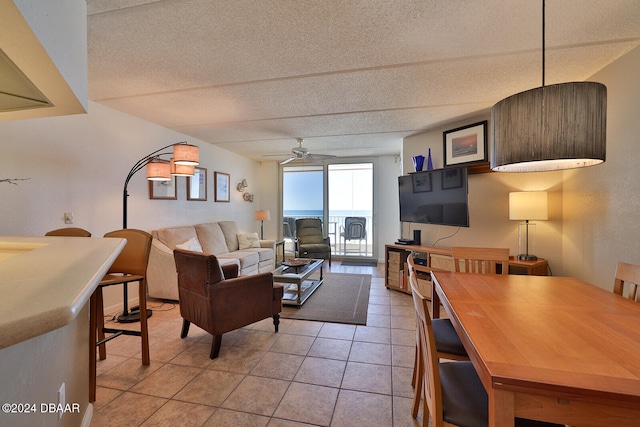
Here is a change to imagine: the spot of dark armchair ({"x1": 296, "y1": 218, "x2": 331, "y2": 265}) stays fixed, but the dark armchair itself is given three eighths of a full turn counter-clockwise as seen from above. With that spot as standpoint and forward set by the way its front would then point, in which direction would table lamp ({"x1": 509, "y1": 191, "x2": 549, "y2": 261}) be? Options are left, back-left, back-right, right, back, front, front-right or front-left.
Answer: back-right

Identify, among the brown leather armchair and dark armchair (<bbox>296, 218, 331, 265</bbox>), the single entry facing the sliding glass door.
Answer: the brown leather armchair

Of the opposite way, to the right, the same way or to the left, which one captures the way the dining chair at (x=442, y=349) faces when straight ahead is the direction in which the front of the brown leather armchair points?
to the right

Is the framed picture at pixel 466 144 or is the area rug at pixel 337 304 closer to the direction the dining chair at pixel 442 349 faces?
the framed picture

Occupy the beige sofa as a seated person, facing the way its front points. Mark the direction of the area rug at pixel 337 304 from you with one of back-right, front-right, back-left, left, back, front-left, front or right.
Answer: front

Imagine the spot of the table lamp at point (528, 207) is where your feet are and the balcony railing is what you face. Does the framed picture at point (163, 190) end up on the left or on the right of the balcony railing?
left

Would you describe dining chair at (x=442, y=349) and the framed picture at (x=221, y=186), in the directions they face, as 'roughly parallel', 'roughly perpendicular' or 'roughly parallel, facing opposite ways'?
roughly parallel

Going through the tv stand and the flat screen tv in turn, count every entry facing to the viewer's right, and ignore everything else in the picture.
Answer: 0

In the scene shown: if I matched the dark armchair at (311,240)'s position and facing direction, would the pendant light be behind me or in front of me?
in front

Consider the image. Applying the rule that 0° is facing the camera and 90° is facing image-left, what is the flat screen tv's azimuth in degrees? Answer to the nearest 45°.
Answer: approximately 45°

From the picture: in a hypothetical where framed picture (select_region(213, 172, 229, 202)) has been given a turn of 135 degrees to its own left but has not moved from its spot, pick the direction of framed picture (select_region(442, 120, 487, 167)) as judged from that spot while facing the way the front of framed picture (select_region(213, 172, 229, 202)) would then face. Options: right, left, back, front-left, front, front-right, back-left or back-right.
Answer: back-right

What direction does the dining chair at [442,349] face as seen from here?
to the viewer's right

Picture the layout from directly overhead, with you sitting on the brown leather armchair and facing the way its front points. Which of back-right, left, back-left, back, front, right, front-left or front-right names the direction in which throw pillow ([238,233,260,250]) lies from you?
front-left

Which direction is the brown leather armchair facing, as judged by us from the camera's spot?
facing away from the viewer and to the right of the viewer

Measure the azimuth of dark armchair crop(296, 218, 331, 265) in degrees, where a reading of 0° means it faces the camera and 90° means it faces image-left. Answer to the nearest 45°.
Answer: approximately 315°

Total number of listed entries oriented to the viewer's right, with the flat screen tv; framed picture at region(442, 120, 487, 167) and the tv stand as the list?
0

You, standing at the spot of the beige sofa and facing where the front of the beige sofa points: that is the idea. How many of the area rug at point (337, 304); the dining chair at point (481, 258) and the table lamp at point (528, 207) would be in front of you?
3

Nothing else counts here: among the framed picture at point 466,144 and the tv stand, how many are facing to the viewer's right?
0

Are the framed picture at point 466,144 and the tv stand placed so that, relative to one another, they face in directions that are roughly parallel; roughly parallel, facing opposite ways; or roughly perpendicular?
roughly parallel

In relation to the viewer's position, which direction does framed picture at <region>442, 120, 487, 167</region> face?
facing the viewer and to the left of the viewer

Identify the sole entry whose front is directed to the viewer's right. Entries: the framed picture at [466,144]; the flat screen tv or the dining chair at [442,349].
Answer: the dining chair

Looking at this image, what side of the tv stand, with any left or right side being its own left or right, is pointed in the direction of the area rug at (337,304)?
front

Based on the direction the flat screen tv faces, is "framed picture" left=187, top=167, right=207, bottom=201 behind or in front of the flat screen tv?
in front
